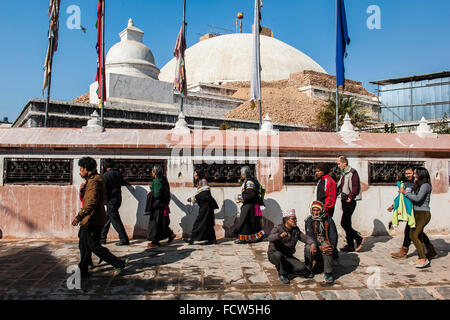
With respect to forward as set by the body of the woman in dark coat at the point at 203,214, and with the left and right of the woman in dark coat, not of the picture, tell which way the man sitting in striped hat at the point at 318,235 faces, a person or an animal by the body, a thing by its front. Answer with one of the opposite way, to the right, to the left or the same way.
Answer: to the left

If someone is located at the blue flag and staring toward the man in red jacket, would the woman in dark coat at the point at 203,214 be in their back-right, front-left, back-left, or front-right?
front-right

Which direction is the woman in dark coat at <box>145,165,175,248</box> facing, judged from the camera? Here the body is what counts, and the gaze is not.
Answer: to the viewer's left

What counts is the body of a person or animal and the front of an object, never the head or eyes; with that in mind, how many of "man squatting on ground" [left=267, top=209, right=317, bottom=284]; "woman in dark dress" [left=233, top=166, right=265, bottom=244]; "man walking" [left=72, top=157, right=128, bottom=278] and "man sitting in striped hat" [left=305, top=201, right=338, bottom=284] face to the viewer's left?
2

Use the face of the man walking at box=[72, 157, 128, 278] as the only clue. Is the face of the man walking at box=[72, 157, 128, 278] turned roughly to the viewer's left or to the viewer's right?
to the viewer's left

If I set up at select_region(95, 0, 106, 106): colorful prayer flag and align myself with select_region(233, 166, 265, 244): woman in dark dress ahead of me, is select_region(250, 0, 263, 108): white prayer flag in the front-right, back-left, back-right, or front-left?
front-left

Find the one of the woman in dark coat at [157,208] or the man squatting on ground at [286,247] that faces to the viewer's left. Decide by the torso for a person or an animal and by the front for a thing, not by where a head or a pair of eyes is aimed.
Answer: the woman in dark coat

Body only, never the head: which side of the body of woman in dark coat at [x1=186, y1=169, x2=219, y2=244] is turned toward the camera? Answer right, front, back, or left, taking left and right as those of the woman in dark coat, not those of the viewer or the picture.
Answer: left

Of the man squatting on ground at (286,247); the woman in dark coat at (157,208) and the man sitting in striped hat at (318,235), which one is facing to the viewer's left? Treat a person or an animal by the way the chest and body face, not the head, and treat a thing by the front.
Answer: the woman in dark coat

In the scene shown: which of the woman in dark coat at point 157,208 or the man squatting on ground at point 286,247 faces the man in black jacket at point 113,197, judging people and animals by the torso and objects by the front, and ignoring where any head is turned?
the woman in dark coat

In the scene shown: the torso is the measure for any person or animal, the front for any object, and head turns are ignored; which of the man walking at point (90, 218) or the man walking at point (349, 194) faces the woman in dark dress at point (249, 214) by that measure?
the man walking at point (349, 194)

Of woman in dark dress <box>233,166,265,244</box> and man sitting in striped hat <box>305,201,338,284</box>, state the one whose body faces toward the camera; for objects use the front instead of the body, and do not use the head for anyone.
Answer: the man sitting in striped hat

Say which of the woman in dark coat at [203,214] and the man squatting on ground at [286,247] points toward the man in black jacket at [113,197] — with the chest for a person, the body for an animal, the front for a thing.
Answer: the woman in dark coat

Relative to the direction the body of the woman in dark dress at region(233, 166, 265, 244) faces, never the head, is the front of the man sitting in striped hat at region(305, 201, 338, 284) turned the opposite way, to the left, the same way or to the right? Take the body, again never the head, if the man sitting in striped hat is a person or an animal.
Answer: to the left

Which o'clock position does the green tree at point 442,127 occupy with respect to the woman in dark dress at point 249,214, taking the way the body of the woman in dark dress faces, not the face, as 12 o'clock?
The green tree is roughly at 4 o'clock from the woman in dark dress.

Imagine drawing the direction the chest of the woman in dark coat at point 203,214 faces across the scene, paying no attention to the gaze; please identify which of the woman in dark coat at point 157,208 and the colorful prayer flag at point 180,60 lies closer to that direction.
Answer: the woman in dark coat

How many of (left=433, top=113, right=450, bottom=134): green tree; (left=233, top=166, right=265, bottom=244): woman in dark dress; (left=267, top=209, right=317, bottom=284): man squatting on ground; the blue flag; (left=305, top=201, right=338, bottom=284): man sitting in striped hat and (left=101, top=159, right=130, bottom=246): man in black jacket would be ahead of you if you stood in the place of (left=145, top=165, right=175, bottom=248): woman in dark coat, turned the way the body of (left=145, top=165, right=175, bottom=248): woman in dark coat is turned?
1

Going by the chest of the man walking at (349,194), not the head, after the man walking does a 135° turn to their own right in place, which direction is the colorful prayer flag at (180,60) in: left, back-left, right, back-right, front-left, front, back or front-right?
left
